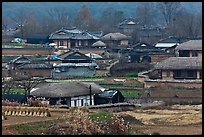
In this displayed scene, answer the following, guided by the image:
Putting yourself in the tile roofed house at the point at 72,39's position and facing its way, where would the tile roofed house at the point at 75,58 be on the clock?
the tile roofed house at the point at 75,58 is roughly at 12 o'clock from the tile roofed house at the point at 72,39.

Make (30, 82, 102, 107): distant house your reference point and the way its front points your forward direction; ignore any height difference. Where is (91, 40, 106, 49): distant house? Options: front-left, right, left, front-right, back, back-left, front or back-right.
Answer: back

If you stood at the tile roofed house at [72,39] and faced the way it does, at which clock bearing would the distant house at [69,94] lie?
The distant house is roughly at 12 o'clock from the tile roofed house.

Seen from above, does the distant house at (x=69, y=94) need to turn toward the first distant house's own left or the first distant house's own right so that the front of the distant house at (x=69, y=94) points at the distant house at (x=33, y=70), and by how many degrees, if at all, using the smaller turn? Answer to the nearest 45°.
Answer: approximately 180°

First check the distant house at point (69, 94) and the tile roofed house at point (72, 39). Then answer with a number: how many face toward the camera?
2

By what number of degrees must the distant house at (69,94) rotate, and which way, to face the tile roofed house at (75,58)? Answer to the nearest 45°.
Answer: approximately 180°

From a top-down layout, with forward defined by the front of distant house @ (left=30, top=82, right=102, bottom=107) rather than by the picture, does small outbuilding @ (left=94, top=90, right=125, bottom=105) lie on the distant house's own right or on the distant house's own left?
on the distant house's own left

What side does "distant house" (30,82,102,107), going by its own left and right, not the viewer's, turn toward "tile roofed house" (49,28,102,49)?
back

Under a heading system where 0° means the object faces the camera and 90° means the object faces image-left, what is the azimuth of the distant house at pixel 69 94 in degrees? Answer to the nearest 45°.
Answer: approximately 0°

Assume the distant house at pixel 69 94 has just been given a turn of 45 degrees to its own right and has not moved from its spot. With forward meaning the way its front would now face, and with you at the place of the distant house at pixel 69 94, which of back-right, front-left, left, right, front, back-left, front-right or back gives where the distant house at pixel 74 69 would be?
back-right
